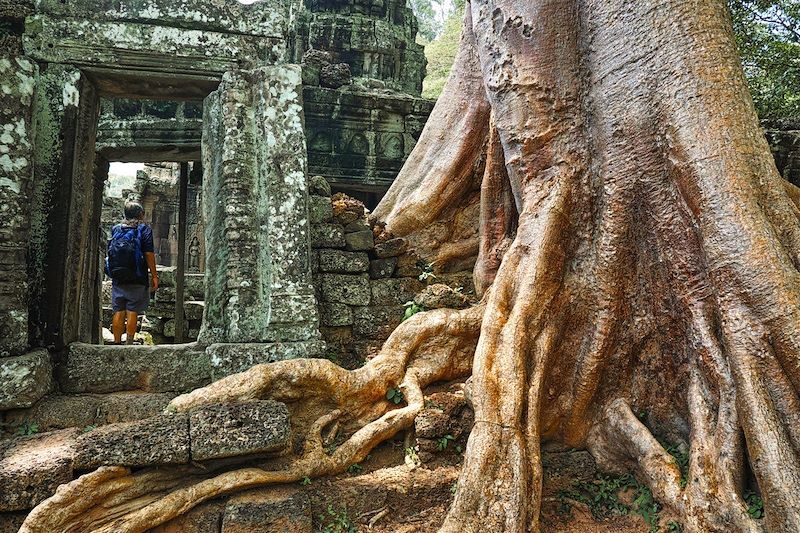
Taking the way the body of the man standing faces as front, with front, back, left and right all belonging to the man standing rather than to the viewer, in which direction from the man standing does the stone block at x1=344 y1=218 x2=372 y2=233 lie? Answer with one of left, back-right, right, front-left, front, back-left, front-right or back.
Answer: right

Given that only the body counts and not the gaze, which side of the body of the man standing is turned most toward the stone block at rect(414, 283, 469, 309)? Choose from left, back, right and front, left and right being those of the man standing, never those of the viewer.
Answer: right

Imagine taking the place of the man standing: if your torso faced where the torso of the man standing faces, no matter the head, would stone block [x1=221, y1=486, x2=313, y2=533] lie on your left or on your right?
on your right

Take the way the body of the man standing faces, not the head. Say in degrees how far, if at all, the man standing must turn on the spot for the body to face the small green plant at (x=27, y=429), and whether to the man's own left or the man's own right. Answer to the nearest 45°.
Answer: approximately 135° to the man's own right

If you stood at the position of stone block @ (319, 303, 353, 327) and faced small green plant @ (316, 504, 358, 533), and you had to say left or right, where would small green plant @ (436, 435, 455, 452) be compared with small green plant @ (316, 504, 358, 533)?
left

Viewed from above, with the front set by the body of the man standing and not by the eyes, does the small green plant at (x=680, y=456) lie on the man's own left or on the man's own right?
on the man's own right

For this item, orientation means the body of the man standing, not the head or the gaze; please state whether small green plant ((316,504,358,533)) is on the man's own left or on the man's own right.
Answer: on the man's own right

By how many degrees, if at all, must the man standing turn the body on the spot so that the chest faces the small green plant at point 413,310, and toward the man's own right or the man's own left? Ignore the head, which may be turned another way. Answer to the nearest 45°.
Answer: approximately 90° to the man's own right

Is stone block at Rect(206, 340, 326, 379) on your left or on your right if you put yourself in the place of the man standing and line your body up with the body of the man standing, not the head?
on your right

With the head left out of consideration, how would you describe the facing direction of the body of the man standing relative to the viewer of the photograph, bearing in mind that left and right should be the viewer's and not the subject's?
facing away from the viewer and to the right of the viewer

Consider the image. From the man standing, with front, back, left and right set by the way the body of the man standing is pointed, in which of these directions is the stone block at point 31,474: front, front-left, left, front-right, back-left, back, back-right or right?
back-right

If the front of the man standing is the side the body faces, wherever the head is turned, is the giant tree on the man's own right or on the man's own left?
on the man's own right

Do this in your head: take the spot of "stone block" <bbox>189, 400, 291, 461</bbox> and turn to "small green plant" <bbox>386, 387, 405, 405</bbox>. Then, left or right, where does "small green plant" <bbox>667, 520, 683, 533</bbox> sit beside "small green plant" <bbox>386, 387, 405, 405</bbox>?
right

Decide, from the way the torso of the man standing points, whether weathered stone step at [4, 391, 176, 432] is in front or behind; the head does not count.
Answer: behind

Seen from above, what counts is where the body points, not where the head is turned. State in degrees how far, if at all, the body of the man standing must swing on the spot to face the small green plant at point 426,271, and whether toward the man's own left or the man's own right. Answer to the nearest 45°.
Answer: approximately 90° to the man's own right
